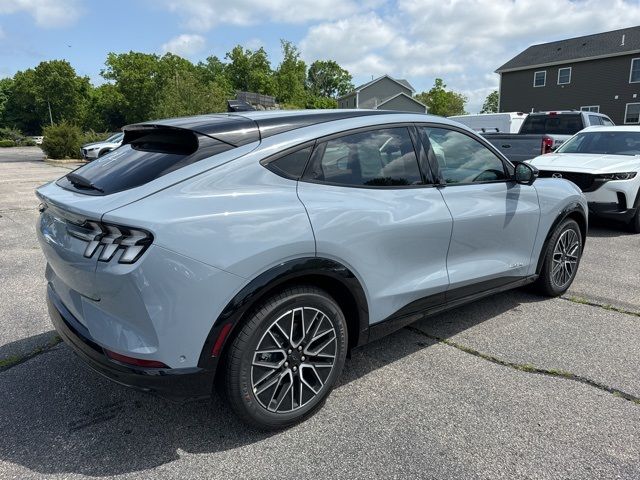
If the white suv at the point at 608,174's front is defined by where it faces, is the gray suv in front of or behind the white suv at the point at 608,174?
in front

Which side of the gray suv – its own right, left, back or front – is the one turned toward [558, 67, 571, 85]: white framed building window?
front

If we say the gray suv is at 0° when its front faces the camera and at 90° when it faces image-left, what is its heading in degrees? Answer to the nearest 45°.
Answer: approximately 225°

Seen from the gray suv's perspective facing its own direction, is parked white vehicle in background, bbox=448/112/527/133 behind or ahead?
ahead

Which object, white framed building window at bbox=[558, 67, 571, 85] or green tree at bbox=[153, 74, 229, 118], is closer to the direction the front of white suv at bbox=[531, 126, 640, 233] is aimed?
the green tree

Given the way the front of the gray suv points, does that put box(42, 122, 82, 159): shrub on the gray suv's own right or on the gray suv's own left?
on the gray suv's own left

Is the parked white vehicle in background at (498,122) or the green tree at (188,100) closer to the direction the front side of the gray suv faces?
the parked white vehicle in background

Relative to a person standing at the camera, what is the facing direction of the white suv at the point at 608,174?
facing the viewer and to the left of the viewer

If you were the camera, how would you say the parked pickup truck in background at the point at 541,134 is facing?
facing away from the viewer and to the right of the viewer

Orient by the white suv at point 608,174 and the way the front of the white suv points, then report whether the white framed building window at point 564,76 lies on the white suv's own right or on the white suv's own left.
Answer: on the white suv's own right

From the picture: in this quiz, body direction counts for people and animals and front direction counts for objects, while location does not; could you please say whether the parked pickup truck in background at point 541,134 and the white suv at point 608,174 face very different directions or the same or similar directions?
very different directions
